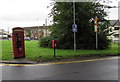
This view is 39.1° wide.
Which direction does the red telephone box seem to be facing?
toward the camera

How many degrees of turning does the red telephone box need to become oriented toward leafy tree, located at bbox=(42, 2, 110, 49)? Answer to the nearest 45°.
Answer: approximately 135° to its left

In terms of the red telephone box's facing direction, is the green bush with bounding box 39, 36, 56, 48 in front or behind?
behind
